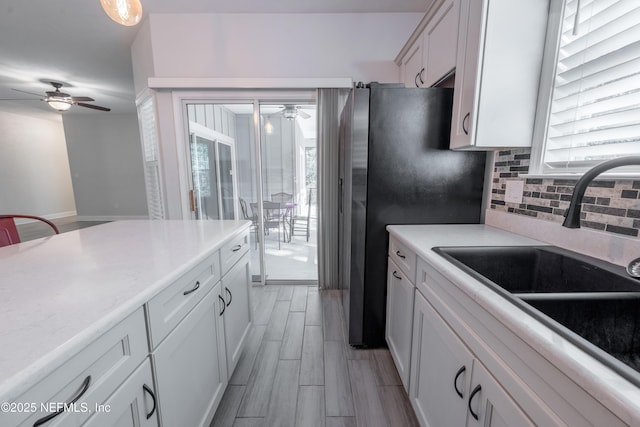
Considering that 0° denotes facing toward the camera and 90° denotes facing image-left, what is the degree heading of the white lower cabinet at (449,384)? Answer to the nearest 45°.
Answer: approximately 45°

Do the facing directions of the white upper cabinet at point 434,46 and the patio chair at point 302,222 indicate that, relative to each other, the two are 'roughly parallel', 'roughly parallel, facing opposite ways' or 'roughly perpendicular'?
roughly parallel

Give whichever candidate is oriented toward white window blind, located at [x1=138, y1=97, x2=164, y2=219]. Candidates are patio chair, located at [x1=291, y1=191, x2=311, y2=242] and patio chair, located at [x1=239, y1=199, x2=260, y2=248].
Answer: patio chair, located at [x1=291, y1=191, x2=311, y2=242]

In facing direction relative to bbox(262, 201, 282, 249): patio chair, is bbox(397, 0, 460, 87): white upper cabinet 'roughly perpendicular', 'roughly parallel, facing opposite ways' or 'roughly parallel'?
roughly perpendicular

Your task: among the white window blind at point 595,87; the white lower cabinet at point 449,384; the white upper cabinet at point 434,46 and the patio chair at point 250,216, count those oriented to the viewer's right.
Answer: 1

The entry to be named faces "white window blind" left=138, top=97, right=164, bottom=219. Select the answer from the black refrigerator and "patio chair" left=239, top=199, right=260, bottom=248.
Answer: the black refrigerator

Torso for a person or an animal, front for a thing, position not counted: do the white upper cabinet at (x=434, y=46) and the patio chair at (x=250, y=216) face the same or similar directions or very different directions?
very different directions

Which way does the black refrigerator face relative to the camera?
to the viewer's left

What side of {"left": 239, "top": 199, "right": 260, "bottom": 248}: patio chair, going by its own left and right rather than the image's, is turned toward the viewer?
right

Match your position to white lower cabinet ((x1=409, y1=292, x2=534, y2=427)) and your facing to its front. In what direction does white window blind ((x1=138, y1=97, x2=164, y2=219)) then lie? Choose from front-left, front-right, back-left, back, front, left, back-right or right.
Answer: front-right

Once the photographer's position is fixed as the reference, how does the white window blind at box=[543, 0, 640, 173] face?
facing the viewer and to the left of the viewer

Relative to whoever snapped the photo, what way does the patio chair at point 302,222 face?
facing to the left of the viewer

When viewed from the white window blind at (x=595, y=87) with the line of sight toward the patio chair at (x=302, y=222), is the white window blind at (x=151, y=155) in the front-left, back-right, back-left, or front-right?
front-left

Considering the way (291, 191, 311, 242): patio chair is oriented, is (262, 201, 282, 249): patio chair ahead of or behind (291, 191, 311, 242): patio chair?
ahead

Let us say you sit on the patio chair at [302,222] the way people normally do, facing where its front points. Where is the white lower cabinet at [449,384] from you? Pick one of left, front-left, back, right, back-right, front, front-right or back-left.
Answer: left

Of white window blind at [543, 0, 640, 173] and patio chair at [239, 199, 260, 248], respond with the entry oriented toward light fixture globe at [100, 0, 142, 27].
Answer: the white window blind
